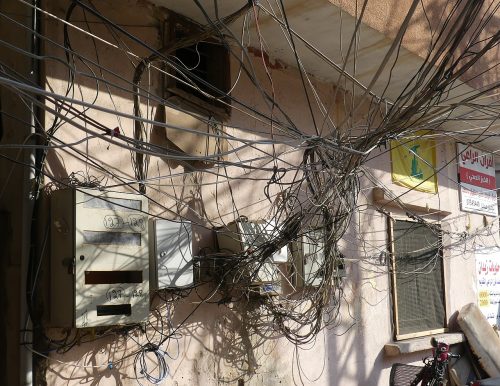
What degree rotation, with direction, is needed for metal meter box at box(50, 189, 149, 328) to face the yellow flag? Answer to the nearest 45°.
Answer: approximately 90° to its left

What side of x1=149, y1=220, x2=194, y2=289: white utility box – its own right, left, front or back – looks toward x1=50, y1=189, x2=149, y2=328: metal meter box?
right

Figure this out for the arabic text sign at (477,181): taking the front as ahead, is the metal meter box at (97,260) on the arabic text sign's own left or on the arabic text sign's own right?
on the arabic text sign's own right

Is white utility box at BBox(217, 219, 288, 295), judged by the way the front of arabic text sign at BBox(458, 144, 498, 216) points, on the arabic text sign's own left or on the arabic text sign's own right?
on the arabic text sign's own right

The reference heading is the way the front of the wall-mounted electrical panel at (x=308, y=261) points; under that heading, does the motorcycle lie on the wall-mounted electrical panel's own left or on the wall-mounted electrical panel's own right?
on the wall-mounted electrical panel's own left

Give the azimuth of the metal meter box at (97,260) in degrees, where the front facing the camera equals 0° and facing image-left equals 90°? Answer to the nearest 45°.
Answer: approximately 315°

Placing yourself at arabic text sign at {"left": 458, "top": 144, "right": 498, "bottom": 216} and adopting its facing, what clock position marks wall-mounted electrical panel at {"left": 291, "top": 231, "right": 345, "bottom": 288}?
The wall-mounted electrical panel is roughly at 2 o'clock from the arabic text sign.

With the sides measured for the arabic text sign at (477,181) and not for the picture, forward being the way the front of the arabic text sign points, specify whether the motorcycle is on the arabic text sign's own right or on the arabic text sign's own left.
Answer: on the arabic text sign's own right

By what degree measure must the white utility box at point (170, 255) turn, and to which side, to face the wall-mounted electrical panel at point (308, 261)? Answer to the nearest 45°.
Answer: approximately 90° to its left

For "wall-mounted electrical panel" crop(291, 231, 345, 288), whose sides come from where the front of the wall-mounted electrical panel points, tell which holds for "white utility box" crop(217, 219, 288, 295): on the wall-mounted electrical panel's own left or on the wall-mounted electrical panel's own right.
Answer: on the wall-mounted electrical panel's own right

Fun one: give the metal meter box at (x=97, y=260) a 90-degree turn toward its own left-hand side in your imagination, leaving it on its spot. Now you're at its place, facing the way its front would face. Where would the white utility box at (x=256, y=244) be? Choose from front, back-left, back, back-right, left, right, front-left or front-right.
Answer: front

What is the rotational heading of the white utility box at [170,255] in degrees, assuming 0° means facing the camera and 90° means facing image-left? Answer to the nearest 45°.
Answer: approximately 315°
